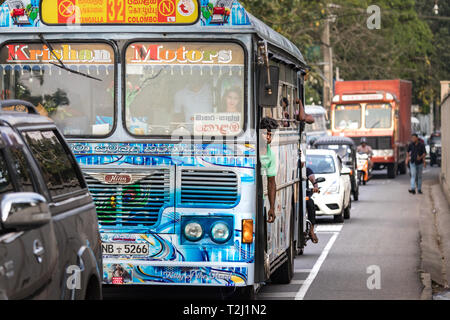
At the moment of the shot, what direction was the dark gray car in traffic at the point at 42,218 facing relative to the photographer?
facing the viewer and to the left of the viewer

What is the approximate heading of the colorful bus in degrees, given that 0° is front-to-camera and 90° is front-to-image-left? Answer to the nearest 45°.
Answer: approximately 0°

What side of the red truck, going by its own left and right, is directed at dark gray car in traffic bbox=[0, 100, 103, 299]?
front

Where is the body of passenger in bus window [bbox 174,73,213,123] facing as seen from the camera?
toward the camera

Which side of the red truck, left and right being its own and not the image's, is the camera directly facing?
front

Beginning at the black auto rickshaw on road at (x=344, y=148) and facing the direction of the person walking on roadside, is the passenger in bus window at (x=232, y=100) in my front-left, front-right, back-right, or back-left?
back-right

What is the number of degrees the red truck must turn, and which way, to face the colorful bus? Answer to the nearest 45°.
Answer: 0° — it already faces it

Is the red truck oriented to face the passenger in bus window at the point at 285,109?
yes

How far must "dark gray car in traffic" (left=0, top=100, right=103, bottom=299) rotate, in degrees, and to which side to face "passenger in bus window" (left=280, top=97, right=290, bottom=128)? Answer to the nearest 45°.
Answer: approximately 180°

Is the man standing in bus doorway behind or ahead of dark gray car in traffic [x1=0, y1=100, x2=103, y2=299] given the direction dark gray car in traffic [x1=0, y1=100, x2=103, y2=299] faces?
behind
